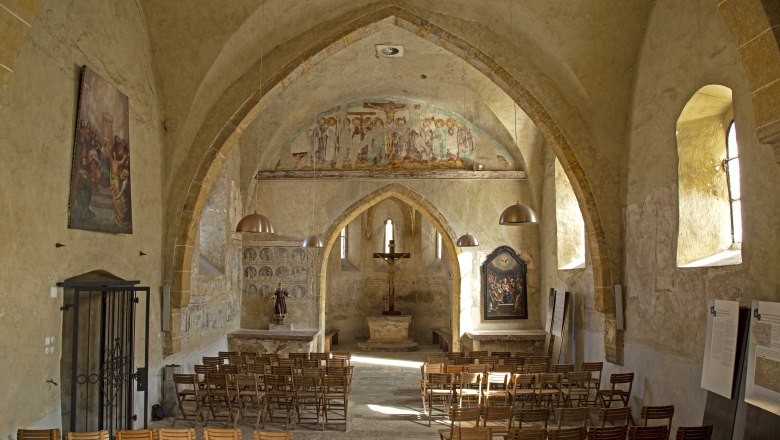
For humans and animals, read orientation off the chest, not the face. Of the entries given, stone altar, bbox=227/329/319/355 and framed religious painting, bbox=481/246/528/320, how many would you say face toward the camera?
2

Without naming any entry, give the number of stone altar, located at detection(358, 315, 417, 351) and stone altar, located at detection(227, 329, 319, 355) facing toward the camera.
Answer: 2

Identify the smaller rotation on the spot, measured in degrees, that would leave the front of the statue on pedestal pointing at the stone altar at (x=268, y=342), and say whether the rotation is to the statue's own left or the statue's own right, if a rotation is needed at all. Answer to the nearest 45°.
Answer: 0° — it already faces it

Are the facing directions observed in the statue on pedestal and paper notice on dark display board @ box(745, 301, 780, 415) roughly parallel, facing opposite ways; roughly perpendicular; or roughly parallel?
roughly perpendicular

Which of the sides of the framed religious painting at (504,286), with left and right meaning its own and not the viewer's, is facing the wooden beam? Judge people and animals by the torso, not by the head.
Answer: right

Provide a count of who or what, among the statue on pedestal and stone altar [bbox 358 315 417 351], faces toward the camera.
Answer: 2

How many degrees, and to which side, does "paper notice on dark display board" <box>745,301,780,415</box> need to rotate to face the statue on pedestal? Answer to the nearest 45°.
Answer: approximately 90° to its right

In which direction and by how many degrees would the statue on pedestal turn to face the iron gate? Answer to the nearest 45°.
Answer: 0° — it already faces it

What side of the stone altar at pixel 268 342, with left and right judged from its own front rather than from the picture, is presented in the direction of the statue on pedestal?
back

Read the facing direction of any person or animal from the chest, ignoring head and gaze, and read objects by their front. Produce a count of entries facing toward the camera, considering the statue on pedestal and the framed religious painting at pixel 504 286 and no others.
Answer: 2

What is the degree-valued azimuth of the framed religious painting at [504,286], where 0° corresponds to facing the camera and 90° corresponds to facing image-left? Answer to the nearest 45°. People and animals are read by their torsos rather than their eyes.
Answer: approximately 0°
